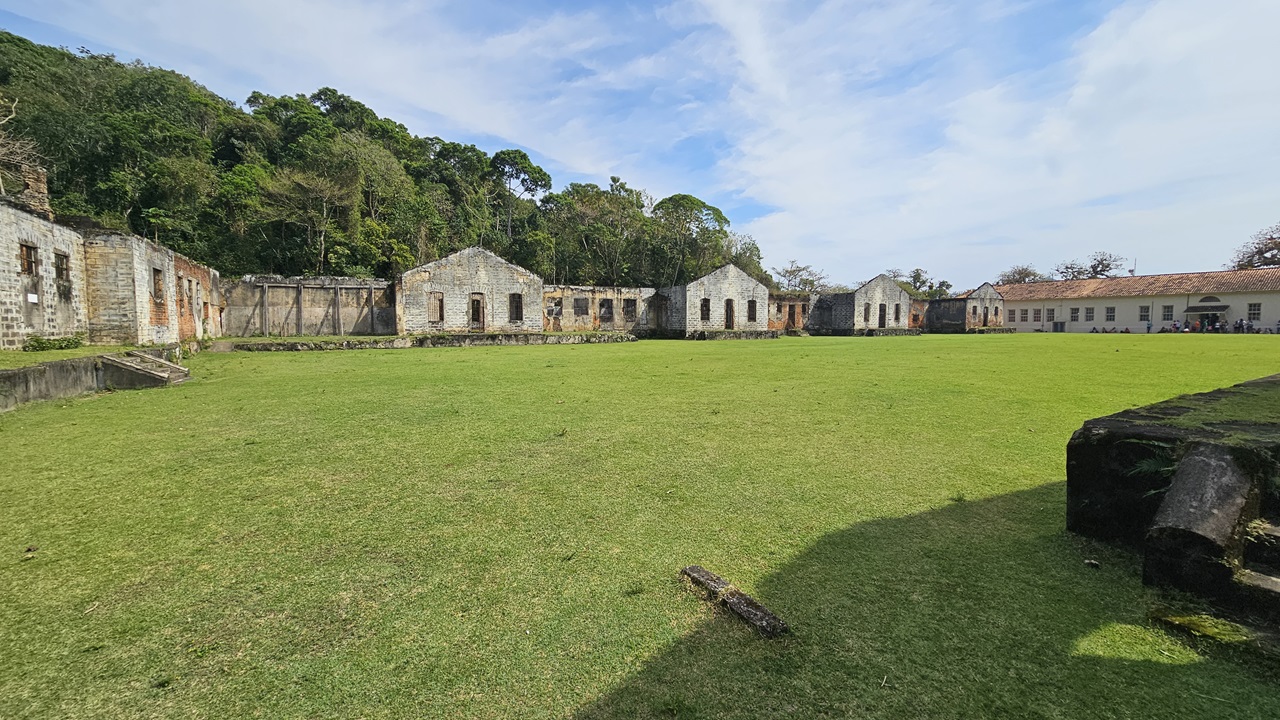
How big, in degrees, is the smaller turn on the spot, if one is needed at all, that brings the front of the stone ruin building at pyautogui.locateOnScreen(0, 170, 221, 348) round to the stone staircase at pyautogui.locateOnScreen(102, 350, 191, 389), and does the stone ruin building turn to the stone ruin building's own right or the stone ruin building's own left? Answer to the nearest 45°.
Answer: approximately 45° to the stone ruin building's own right

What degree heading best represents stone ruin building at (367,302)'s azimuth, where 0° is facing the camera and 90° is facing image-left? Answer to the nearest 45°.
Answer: approximately 0°

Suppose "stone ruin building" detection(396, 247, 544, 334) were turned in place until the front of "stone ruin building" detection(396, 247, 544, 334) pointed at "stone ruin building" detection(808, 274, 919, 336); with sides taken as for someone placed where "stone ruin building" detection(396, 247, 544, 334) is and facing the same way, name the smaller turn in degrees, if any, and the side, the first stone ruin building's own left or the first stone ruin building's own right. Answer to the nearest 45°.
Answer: approximately 90° to the first stone ruin building's own left

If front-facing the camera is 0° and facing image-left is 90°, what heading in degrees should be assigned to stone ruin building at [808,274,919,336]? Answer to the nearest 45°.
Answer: approximately 315°

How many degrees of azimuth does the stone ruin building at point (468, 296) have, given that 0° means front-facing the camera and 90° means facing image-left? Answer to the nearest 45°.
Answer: approximately 0°

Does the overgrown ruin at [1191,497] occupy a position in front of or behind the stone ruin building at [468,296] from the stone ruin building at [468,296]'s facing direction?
in front

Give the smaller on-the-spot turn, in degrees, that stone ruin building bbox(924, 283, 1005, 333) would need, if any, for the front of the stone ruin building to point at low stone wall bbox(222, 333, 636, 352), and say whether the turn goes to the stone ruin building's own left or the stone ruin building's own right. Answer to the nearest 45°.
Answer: approximately 90° to the stone ruin building's own right

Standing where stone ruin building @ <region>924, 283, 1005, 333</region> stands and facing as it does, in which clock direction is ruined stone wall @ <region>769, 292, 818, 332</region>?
The ruined stone wall is roughly at 3 o'clock from the stone ruin building.

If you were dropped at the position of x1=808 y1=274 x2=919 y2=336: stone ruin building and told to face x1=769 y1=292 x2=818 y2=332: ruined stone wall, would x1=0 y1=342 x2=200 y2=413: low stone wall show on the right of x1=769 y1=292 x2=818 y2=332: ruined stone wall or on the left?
left

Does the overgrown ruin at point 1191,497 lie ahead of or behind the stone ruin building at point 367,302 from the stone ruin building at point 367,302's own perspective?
ahead

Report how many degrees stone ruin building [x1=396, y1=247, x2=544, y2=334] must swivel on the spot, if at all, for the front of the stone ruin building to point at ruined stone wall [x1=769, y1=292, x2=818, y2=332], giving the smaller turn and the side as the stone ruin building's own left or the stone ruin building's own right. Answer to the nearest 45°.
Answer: approximately 90° to the stone ruin building's own left

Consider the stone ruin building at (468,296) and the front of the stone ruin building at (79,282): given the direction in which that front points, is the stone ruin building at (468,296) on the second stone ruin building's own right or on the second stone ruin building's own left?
on the second stone ruin building's own left
